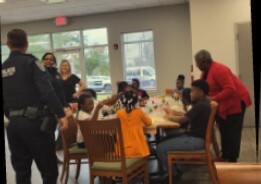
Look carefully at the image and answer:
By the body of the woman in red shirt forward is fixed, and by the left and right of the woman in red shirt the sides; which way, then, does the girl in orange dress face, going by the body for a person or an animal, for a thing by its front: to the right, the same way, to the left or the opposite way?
to the right

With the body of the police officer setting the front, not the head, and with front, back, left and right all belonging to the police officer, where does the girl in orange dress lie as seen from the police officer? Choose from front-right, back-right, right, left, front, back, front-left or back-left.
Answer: front

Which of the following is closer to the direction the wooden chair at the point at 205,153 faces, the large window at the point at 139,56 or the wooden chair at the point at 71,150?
the wooden chair

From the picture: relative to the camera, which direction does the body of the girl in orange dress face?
away from the camera

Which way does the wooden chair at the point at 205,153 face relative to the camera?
to the viewer's left

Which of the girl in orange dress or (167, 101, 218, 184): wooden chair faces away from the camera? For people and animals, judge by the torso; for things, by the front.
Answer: the girl in orange dress

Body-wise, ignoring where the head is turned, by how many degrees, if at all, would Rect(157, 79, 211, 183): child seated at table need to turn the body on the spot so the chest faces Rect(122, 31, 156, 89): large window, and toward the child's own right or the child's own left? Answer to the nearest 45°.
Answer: approximately 90° to the child's own right

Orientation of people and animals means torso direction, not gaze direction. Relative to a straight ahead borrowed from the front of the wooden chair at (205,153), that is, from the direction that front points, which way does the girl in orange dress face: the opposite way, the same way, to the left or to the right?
to the right

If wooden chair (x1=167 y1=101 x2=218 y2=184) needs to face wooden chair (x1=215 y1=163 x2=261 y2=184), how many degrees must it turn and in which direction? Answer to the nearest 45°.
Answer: approximately 90° to its left

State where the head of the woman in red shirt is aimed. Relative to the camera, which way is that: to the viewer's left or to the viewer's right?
to the viewer's left

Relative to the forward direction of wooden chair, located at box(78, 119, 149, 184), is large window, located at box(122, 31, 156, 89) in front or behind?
in front

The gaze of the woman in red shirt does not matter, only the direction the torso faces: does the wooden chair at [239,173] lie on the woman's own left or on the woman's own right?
on the woman's own left

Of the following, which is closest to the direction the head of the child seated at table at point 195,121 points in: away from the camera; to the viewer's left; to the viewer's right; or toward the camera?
to the viewer's left

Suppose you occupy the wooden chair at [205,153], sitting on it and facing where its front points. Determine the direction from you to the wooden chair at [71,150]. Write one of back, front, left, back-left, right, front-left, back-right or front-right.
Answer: front

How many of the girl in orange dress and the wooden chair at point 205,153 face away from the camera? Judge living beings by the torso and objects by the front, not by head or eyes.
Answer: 1

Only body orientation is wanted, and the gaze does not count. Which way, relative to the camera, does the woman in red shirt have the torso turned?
to the viewer's left

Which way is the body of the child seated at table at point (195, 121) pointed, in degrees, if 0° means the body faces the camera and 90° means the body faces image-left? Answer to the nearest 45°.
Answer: approximately 90°
